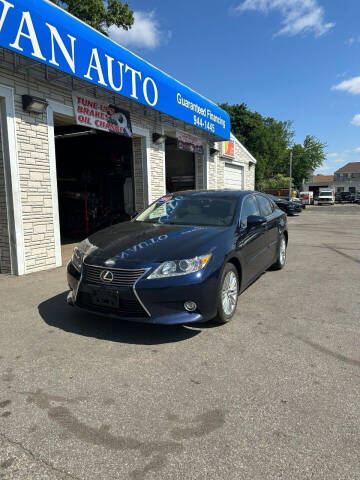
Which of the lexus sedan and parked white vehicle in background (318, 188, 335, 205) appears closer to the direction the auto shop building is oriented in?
the lexus sedan

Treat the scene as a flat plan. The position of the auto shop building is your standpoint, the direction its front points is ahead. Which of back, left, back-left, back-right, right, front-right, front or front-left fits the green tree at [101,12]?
back-left

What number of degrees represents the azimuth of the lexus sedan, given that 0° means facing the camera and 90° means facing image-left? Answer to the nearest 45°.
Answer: approximately 45°

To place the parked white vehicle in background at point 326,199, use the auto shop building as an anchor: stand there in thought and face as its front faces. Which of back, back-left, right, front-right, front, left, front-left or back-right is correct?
left

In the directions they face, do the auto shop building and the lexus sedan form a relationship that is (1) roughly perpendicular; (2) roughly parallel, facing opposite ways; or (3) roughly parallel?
roughly perpendicular

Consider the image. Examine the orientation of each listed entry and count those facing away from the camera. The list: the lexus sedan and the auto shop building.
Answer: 0

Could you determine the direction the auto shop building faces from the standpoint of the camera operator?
facing the viewer and to the right of the viewer
